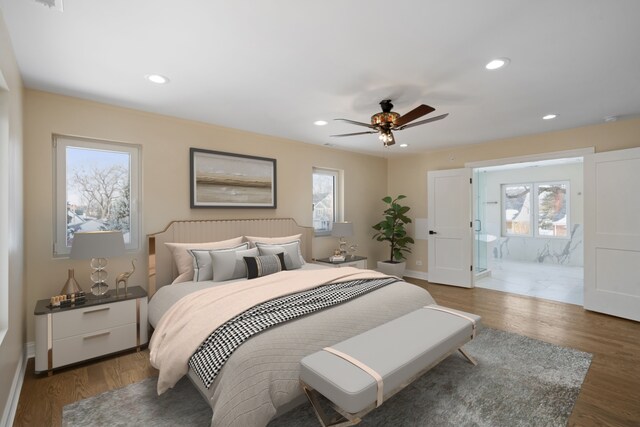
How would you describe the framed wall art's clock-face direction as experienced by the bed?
The framed wall art is roughly at 7 o'clock from the bed.

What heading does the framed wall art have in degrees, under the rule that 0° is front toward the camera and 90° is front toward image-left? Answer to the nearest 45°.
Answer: approximately 315°

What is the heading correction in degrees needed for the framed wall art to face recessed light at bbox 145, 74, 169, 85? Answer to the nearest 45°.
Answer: approximately 90° to its right

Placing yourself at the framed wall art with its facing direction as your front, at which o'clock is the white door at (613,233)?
The white door is roughly at 11 o'clock from the framed wall art.

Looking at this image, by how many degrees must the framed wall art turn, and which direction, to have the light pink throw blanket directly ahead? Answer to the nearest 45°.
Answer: approximately 45° to its right

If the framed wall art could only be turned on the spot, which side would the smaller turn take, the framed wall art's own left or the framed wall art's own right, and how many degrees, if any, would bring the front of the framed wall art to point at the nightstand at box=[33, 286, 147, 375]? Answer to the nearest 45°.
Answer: approximately 90° to the framed wall art's own right

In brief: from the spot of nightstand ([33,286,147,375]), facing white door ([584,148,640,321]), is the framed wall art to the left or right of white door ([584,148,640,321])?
left

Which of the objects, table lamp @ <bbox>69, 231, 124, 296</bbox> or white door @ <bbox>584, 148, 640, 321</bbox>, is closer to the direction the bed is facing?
the white door

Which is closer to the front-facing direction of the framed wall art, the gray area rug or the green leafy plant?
the gray area rug

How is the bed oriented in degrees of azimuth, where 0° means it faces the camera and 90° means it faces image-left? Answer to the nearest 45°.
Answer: approximately 315°
